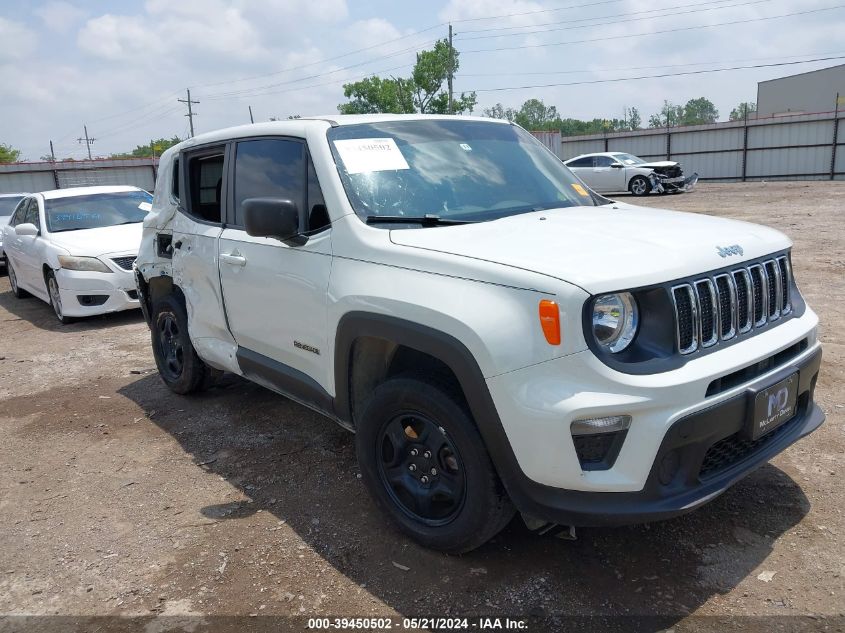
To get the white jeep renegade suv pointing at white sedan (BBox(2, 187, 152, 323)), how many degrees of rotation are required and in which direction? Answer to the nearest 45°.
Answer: approximately 180°

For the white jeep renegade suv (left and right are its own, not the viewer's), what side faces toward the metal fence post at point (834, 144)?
left

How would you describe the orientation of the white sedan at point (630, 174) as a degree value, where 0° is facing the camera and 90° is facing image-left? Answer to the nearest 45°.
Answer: approximately 315°

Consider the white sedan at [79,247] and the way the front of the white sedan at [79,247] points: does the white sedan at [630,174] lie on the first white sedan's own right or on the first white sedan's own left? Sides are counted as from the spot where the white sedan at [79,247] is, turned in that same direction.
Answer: on the first white sedan's own left

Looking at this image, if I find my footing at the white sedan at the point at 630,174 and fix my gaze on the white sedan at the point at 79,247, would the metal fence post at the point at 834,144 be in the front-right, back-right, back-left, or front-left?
back-left

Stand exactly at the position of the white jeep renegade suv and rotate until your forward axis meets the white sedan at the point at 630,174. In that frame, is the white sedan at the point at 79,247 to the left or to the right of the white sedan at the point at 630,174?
left

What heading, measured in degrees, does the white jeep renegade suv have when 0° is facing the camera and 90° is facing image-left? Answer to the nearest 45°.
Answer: approximately 315°

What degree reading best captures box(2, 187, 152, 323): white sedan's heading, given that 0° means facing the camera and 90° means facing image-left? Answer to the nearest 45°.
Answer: approximately 315°

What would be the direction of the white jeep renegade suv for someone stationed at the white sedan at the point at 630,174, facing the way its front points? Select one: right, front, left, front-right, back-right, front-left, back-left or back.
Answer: front-right

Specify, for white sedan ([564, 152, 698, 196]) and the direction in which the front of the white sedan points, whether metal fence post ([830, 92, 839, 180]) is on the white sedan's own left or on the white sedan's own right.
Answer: on the white sedan's own left

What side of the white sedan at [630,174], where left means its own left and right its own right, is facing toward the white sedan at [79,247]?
right
